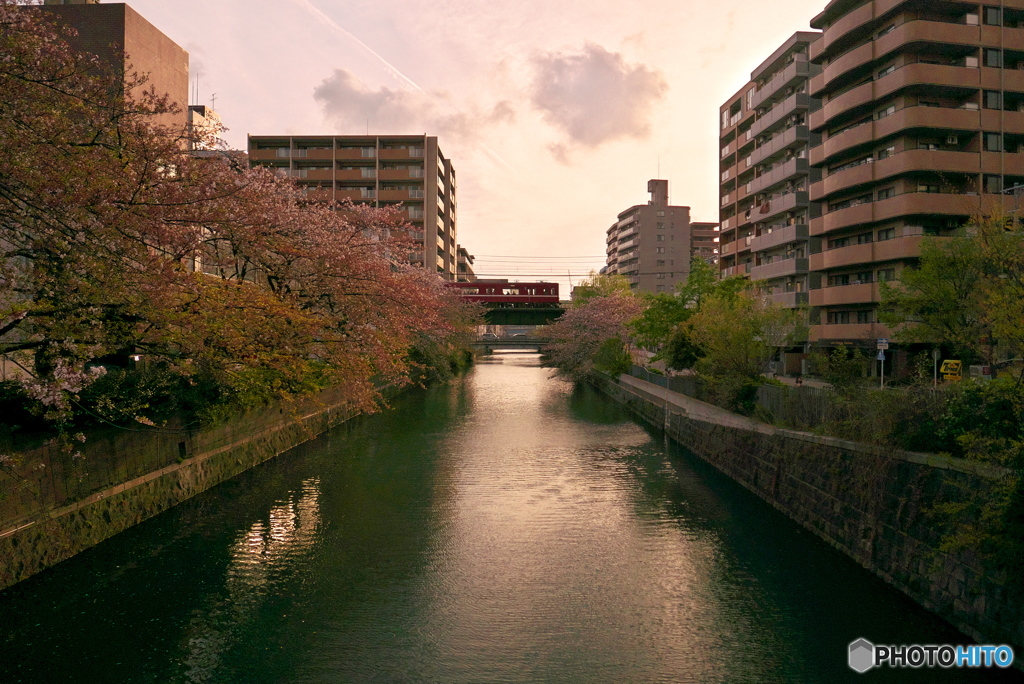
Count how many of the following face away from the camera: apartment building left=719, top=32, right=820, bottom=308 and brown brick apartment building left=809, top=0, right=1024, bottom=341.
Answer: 0

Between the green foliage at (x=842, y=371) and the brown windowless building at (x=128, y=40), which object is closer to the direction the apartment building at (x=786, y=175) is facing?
the brown windowless building

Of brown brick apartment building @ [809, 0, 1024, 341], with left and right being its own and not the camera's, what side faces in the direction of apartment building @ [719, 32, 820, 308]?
right

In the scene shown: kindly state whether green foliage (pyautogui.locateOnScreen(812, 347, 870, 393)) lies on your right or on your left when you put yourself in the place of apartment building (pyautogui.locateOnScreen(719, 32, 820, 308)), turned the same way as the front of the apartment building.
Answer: on your left

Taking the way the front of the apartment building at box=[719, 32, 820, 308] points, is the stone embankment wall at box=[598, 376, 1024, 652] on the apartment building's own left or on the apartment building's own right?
on the apartment building's own left

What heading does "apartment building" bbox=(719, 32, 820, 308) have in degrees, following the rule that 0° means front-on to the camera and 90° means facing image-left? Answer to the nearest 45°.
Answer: approximately 45°

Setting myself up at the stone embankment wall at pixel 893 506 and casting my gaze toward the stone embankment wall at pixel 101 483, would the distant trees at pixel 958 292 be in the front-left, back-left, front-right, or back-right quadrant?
back-right
